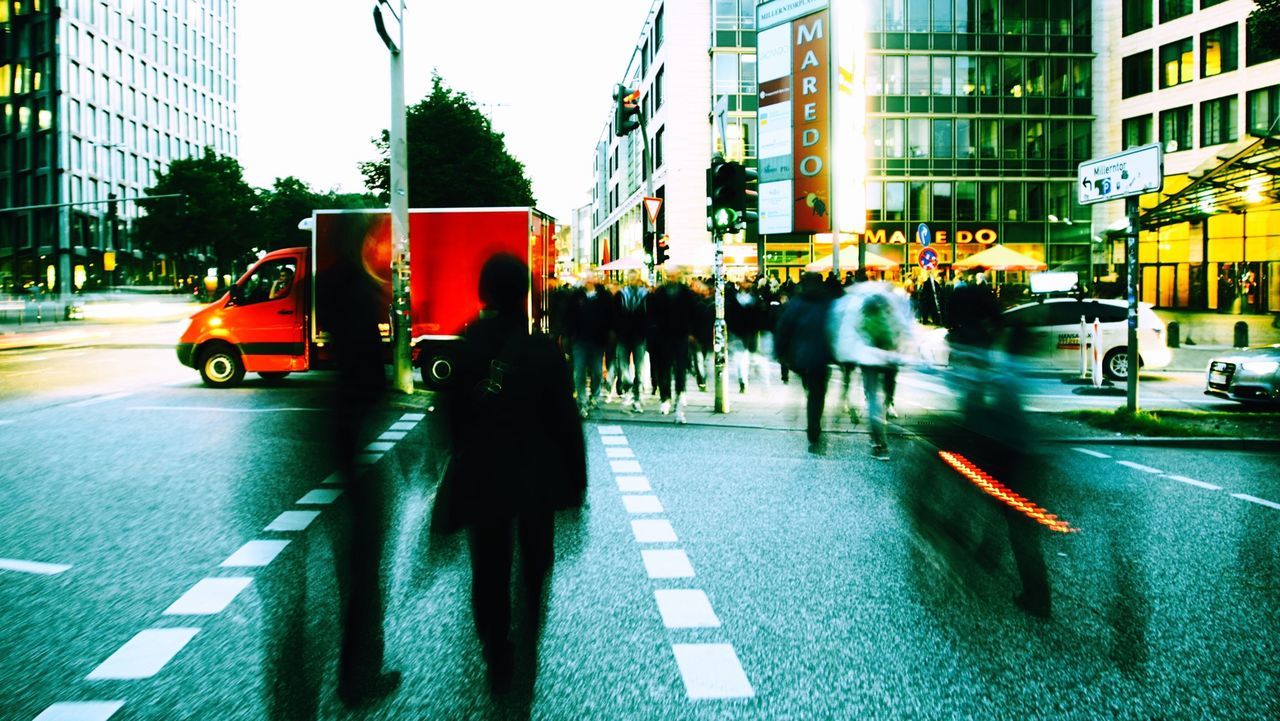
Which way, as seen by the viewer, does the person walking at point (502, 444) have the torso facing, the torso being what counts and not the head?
away from the camera

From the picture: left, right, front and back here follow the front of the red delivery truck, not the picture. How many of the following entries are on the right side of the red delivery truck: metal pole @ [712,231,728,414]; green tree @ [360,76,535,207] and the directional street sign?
1

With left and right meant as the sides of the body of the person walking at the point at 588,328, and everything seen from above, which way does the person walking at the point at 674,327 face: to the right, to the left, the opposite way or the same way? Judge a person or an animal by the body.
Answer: the same way

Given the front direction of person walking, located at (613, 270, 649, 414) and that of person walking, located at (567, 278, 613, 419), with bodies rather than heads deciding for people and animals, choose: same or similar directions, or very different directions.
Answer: same or similar directions
